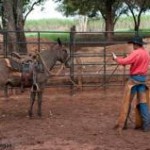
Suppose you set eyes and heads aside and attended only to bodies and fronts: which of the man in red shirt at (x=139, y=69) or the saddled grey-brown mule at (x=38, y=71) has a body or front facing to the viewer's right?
the saddled grey-brown mule

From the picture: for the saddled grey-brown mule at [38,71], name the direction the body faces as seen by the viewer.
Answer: to the viewer's right

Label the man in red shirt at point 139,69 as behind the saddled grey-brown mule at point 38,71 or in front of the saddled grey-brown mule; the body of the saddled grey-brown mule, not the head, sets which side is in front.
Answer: in front

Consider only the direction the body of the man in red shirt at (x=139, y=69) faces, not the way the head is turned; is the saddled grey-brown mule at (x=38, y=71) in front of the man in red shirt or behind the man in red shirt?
in front

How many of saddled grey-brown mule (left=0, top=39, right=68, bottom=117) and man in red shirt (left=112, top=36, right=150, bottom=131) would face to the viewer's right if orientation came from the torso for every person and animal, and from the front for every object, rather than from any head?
1

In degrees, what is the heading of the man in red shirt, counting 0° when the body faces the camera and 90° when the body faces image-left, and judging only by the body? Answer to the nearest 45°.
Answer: approximately 135°
